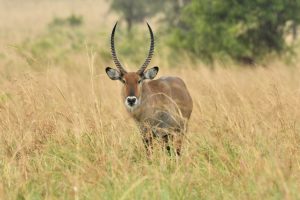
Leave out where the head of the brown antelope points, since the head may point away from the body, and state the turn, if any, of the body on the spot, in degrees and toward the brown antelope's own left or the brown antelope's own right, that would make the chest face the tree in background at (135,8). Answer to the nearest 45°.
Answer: approximately 135° to the brown antelope's own right

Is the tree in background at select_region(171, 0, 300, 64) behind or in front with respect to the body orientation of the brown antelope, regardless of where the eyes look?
behind

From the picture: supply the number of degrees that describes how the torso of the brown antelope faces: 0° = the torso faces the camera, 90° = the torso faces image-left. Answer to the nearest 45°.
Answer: approximately 45°
